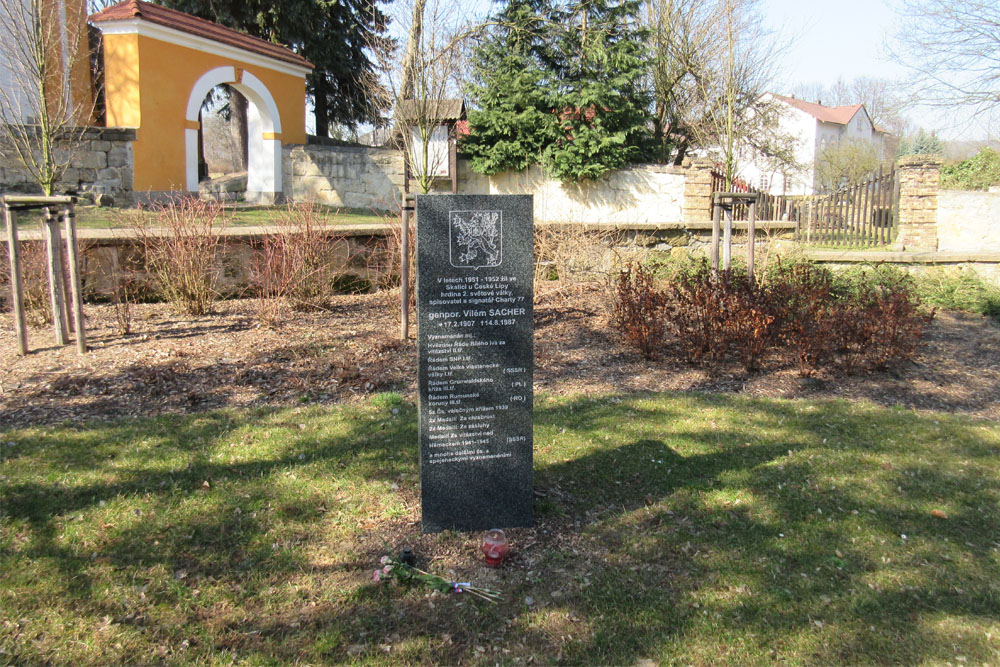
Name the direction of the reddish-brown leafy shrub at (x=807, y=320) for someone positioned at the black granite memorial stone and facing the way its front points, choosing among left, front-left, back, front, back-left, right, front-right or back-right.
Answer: back-left

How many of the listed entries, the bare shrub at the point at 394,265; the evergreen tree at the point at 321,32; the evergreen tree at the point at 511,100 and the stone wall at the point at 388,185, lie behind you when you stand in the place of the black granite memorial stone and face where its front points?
4

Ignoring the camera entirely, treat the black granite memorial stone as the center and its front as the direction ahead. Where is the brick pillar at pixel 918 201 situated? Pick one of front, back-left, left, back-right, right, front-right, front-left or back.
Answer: back-left

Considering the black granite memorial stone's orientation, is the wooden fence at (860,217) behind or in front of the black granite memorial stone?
behind

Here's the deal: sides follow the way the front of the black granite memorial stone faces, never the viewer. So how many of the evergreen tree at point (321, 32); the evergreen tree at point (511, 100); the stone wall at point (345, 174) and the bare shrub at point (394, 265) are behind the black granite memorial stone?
4

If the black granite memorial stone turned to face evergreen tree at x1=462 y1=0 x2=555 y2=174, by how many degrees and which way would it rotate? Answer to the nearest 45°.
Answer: approximately 180°

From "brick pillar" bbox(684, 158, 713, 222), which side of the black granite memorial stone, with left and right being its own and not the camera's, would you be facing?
back

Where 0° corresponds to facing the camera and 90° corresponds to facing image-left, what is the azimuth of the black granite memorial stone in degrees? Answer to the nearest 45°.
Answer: approximately 0°

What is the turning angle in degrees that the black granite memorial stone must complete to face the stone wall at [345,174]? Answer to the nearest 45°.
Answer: approximately 180°

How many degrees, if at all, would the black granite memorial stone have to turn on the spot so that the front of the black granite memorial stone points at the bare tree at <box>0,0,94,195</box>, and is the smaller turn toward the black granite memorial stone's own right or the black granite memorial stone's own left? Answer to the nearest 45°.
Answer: approximately 135° to the black granite memorial stone's own right

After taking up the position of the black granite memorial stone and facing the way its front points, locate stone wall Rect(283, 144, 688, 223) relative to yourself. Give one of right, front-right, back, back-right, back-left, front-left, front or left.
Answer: back
